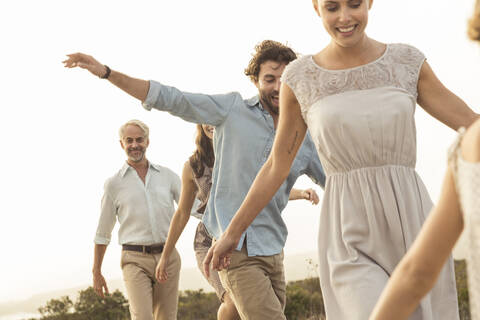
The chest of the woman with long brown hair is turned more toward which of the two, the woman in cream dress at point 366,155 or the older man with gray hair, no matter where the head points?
the woman in cream dress

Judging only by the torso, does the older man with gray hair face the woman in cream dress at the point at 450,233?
yes

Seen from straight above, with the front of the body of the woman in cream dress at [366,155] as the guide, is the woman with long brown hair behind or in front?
behind

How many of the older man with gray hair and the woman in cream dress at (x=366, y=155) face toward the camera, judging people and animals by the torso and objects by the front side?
2

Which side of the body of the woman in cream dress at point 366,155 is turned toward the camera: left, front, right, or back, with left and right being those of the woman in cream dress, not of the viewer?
front

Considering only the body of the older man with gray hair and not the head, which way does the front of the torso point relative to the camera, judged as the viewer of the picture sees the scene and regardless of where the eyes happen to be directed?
toward the camera

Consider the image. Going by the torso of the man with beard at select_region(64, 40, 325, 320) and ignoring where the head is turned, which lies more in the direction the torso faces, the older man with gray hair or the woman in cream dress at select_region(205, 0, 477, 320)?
the woman in cream dress

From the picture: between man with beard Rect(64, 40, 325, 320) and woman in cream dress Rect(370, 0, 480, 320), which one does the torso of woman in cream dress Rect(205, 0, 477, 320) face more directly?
the woman in cream dress

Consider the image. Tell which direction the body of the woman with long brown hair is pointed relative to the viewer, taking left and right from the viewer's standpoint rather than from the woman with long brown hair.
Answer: facing the viewer and to the right of the viewer

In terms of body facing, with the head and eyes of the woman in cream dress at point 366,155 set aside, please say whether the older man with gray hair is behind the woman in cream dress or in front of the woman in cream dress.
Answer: behind
